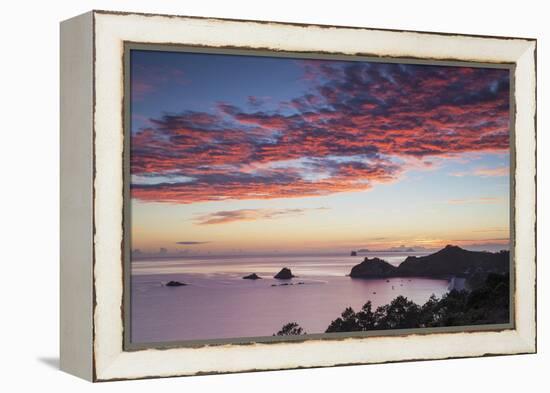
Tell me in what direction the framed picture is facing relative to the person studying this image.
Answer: facing the viewer and to the right of the viewer
